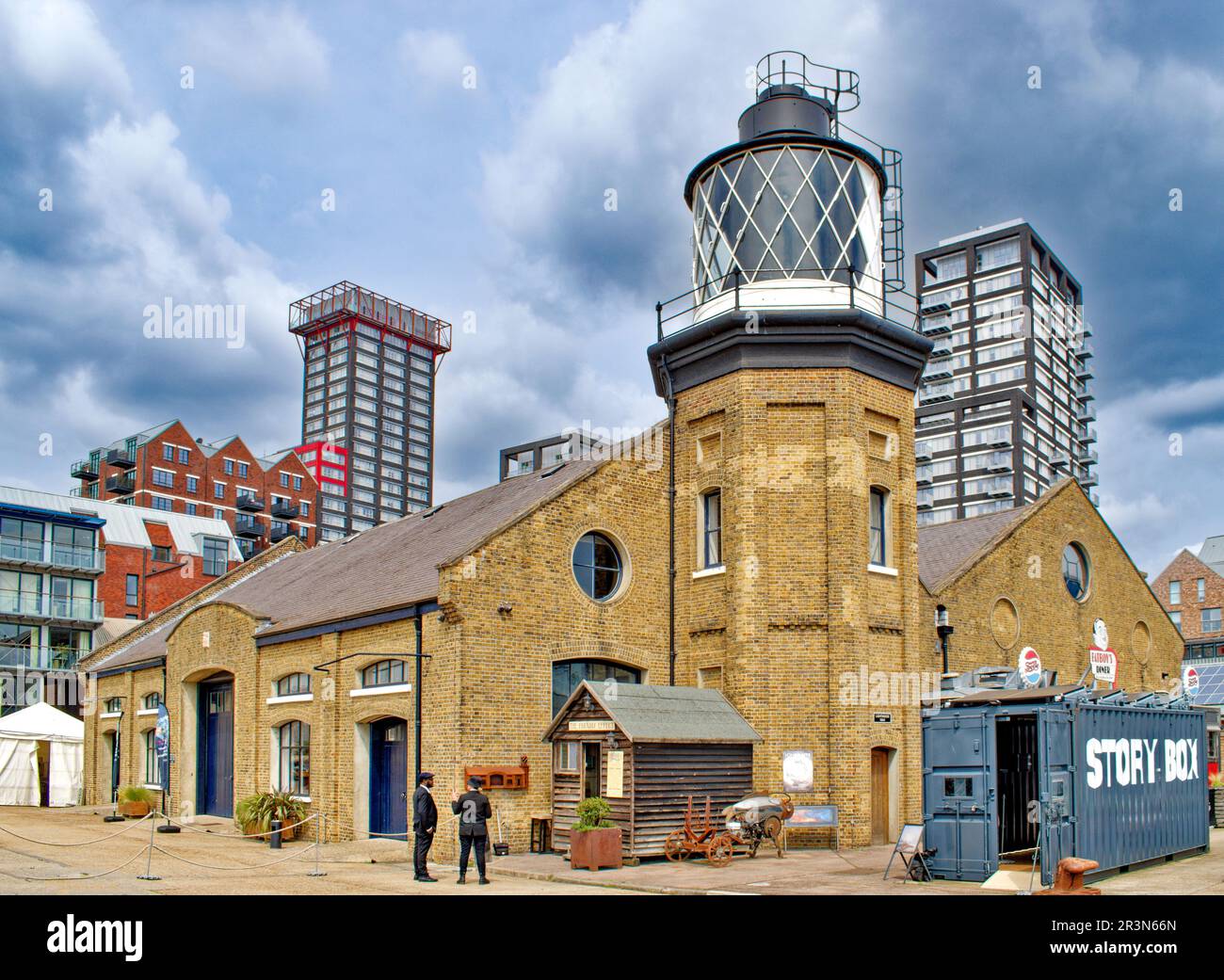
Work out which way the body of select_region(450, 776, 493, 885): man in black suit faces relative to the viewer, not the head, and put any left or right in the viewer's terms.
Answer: facing away from the viewer

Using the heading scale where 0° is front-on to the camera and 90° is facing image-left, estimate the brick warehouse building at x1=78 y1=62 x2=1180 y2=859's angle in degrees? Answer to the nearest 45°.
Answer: approximately 45°

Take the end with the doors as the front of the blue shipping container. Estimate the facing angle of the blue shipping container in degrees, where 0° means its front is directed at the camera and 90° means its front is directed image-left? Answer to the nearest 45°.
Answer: approximately 45°

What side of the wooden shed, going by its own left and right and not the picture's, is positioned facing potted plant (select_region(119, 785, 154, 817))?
right

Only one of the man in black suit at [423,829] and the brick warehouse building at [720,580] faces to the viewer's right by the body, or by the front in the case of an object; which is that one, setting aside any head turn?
the man in black suit

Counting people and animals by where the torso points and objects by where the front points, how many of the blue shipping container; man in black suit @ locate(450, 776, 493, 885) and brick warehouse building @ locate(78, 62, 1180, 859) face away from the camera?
1

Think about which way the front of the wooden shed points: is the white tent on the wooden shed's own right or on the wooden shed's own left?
on the wooden shed's own right

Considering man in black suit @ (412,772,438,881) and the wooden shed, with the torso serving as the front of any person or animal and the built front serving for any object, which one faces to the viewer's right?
the man in black suit

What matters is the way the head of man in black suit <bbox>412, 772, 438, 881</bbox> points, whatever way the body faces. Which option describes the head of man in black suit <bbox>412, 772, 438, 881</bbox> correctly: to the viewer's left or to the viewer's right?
to the viewer's right

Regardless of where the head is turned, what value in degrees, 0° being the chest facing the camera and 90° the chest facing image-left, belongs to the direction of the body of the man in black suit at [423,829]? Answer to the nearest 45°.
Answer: approximately 270°

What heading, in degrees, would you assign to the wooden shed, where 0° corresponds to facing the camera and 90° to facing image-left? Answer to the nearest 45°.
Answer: approximately 45°

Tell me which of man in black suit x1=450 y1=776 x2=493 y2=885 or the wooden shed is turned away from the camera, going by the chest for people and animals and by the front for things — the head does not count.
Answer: the man in black suit
